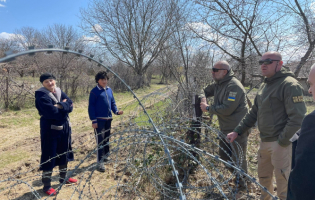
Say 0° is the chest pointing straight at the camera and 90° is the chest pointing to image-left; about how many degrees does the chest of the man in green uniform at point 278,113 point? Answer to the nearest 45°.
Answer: approximately 45°

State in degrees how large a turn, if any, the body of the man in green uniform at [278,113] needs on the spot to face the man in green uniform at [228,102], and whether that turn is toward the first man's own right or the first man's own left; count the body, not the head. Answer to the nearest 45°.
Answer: approximately 90° to the first man's own right

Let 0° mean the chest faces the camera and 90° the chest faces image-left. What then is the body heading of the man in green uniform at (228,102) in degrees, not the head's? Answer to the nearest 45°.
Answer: approximately 90°

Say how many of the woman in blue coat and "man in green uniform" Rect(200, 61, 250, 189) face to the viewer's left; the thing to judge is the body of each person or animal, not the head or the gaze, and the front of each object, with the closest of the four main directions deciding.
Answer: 1

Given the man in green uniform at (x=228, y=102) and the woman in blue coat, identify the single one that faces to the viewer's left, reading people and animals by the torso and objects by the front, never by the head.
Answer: the man in green uniform

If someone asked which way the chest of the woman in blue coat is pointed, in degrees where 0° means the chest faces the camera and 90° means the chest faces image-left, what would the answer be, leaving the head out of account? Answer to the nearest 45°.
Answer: approximately 315°

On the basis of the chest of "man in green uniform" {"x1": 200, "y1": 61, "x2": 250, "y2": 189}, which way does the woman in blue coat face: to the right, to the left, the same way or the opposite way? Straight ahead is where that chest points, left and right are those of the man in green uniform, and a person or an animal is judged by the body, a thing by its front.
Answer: the opposite way
